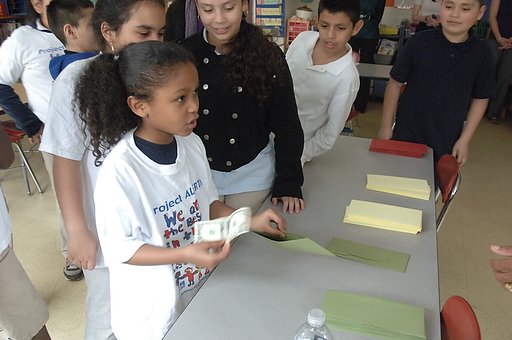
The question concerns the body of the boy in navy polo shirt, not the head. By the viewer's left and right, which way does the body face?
facing the viewer

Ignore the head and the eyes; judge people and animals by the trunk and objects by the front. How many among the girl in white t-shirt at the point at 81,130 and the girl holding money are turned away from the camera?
0

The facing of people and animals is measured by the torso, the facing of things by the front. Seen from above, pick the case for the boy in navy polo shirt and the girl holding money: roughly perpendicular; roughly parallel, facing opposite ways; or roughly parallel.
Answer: roughly perpendicular

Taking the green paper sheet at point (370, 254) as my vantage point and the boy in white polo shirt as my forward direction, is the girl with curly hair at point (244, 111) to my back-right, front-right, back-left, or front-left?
front-left

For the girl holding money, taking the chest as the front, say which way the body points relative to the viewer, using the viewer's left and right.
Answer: facing the viewer and to the right of the viewer

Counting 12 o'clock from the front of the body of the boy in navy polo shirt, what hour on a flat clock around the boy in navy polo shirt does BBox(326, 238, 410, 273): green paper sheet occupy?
The green paper sheet is roughly at 12 o'clock from the boy in navy polo shirt.

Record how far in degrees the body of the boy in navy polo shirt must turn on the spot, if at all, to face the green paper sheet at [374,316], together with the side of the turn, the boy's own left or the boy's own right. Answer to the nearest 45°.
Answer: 0° — they already face it

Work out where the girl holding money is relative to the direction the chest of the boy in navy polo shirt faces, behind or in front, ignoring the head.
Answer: in front

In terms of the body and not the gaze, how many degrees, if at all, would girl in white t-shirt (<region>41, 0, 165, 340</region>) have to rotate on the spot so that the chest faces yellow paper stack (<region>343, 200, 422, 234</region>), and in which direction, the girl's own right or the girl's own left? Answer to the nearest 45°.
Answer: approximately 45° to the girl's own left

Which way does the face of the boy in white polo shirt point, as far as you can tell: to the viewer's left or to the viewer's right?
to the viewer's left

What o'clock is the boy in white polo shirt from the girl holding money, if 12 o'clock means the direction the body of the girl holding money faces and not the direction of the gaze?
The boy in white polo shirt is roughly at 9 o'clock from the girl holding money.

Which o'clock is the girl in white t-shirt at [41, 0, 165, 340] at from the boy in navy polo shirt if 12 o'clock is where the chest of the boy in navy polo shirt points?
The girl in white t-shirt is roughly at 1 o'clock from the boy in navy polo shirt.

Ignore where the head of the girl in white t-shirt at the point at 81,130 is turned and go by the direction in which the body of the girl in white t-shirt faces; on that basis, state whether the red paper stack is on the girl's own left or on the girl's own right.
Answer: on the girl's own left

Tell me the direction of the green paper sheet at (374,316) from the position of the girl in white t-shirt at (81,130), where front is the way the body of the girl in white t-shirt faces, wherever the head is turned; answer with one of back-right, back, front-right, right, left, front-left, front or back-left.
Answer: front

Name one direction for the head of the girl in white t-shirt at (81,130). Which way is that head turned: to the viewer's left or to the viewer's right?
to the viewer's right
